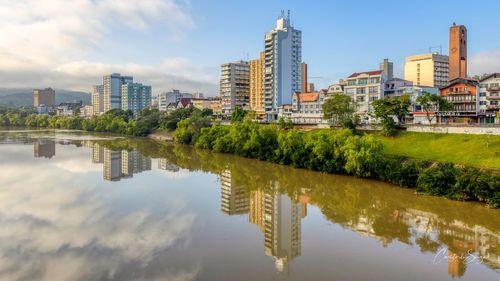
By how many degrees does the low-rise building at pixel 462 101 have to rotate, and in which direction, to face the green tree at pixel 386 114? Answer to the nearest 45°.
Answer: approximately 45° to its right

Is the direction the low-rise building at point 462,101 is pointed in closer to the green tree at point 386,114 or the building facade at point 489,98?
the green tree

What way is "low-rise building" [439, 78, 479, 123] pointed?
toward the camera

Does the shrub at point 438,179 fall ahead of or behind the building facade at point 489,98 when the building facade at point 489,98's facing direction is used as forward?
ahead

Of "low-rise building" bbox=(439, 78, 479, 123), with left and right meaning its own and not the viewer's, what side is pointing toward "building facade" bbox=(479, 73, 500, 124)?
left

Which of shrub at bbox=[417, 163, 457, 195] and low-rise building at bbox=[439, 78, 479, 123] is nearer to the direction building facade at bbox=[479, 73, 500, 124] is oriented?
the shrub

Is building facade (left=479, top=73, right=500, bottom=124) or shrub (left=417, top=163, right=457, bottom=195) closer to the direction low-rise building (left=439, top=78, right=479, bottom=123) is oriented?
the shrub

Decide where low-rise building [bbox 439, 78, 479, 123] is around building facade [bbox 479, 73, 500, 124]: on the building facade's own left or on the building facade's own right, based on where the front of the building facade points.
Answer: on the building facade's own right

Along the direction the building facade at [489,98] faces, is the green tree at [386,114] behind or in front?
in front

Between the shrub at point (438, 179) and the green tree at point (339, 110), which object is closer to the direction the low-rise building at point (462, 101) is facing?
the shrub

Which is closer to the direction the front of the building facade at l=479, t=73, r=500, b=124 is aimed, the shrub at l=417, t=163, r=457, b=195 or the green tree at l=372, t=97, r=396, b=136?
the shrub

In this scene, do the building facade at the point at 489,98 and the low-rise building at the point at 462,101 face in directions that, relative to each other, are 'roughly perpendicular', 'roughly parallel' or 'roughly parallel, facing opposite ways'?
roughly parallel

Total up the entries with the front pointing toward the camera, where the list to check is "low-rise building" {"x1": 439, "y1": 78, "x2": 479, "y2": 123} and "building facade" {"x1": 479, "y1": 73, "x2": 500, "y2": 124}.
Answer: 2

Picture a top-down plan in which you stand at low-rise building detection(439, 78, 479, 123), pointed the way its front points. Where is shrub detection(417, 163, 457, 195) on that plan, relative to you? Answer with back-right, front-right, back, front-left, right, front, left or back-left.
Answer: front

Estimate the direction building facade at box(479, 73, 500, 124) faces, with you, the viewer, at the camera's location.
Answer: facing the viewer
